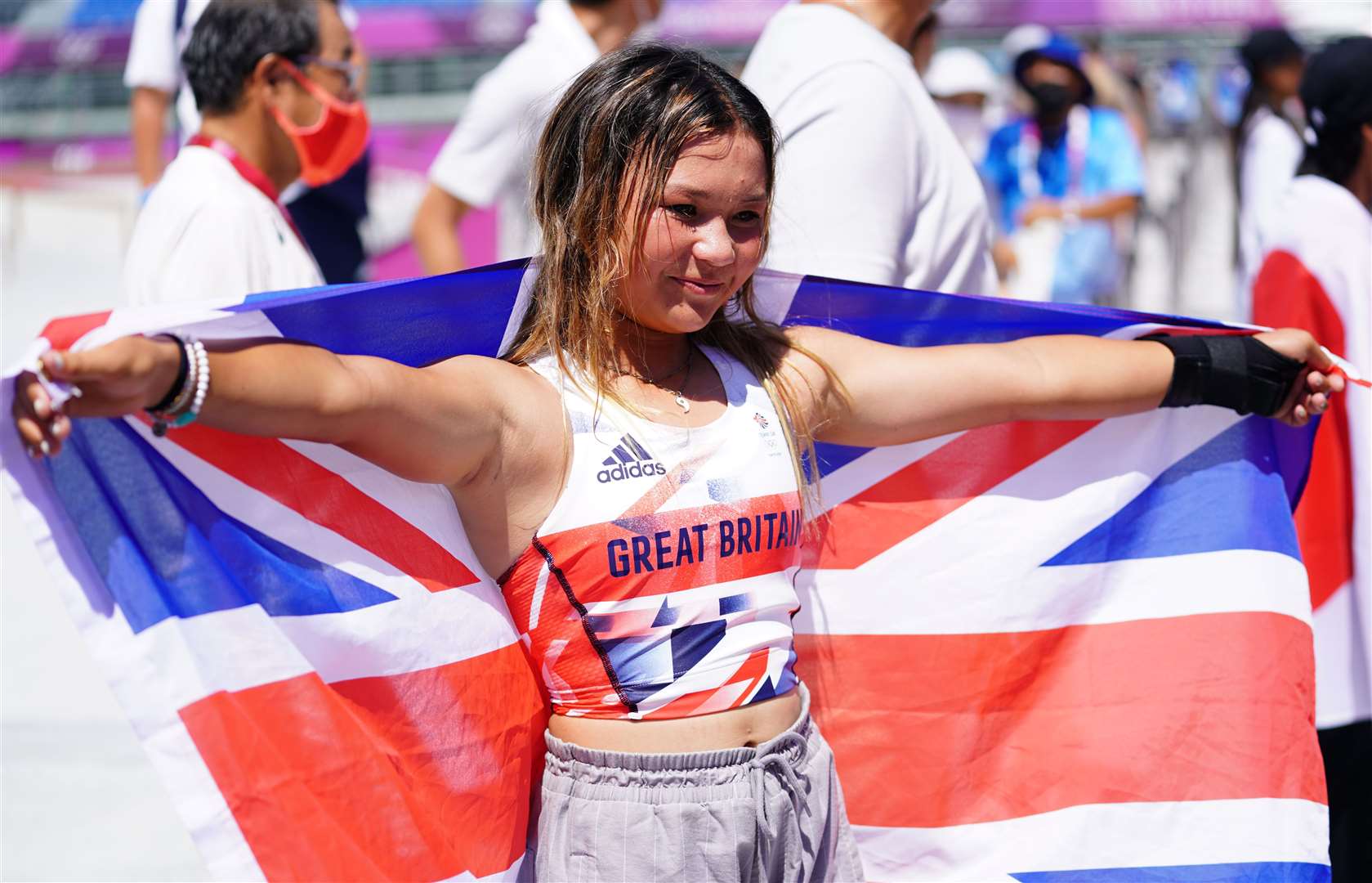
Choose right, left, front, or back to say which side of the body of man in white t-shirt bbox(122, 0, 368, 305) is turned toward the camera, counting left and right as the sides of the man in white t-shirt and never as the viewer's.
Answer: right

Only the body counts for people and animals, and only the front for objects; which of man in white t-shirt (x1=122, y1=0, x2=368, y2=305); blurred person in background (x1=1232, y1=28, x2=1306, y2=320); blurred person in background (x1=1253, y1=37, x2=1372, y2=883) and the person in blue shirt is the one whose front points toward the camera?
the person in blue shirt

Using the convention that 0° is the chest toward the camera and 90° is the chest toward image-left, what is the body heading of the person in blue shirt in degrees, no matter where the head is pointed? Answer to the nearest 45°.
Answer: approximately 0°

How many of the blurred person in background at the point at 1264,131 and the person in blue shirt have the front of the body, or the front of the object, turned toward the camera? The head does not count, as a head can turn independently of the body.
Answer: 1

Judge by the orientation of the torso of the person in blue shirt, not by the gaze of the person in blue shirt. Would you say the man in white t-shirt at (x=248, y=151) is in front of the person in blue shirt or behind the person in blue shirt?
in front

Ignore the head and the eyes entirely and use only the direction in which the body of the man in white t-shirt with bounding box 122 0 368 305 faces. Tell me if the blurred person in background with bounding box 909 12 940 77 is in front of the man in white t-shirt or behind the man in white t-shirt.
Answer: in front

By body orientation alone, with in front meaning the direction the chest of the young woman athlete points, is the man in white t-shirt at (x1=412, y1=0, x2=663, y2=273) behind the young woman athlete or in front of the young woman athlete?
behind

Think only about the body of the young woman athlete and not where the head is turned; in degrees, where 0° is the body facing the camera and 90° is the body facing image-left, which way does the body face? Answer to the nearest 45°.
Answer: approximately 315°
